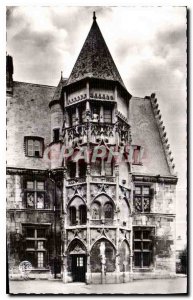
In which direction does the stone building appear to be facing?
toward the camera
